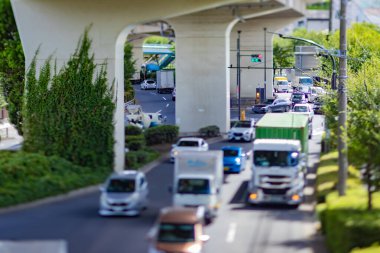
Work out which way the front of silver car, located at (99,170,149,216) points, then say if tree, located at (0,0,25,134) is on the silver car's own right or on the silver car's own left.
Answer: on the silver car's own right

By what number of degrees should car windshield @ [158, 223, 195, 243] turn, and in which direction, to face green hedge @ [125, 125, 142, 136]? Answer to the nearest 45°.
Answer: approximately 180°

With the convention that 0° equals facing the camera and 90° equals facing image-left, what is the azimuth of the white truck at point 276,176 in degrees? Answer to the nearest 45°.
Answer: approximately 0°

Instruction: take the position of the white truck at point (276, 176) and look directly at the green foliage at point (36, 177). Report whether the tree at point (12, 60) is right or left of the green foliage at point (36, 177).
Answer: right

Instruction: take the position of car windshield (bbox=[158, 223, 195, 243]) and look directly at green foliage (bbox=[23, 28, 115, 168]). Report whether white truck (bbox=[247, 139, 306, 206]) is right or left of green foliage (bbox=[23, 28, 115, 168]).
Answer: right

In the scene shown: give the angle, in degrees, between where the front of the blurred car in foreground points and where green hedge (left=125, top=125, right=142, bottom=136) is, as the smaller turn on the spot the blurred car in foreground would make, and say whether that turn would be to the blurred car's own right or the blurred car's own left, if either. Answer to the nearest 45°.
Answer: approximately 180°

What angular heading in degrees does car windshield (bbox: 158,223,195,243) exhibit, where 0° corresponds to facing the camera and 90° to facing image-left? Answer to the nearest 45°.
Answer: approximately 0°

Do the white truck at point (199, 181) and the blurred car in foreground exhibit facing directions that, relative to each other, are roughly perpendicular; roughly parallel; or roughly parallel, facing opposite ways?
roughly parallel

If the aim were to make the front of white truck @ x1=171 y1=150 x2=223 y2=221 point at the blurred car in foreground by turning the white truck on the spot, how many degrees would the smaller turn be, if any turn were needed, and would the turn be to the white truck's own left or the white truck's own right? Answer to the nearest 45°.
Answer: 0° — it already faces it

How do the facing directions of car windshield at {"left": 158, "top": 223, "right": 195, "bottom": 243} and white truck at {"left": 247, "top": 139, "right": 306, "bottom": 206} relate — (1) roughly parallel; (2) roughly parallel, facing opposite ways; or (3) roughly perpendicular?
roughly parallel

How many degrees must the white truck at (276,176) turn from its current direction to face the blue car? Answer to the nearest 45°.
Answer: approximately 180°

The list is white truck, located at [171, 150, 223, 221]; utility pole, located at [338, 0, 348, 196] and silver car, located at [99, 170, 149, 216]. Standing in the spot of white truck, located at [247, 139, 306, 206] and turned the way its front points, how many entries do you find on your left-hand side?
1

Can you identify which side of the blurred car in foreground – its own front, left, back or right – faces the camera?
front

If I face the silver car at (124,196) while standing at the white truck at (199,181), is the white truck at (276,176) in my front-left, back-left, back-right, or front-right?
back-right
